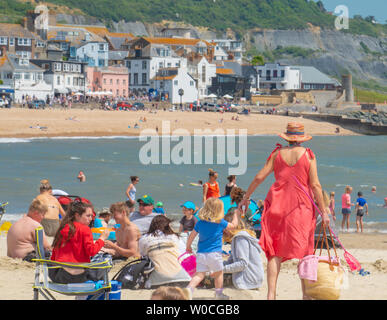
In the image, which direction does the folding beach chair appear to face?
to the viewer's right

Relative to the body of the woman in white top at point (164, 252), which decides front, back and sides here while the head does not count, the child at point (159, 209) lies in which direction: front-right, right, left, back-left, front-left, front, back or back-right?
front

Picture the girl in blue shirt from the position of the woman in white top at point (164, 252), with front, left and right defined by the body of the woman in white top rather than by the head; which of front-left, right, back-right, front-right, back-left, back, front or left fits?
back-right

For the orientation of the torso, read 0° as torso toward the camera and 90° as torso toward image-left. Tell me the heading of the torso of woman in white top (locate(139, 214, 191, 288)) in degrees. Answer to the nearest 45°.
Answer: approximately 180°

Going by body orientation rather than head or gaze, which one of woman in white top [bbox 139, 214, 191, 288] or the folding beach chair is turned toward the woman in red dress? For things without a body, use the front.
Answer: the folding beach chair

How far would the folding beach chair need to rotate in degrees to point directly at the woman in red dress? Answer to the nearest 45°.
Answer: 0° — it already faces them

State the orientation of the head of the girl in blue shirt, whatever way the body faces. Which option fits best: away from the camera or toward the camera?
away from the camera

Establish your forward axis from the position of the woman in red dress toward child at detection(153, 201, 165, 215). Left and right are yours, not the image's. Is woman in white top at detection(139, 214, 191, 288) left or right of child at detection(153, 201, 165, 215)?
left

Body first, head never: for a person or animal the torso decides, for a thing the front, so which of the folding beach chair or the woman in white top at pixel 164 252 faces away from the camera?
the woman in white top
